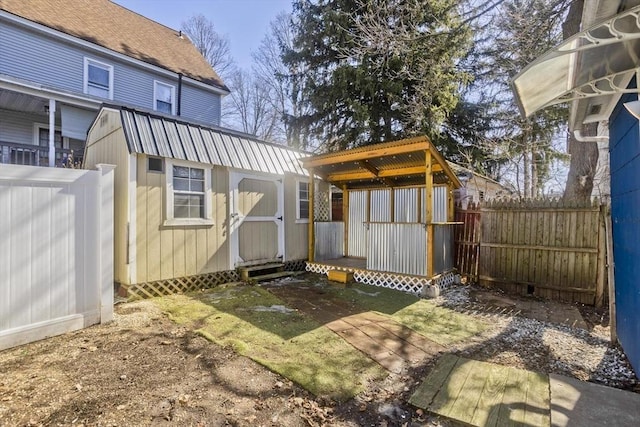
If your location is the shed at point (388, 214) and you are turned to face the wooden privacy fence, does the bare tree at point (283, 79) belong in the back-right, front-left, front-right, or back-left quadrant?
back-left

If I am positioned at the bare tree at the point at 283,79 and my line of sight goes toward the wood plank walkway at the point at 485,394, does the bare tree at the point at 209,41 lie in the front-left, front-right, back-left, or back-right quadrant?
back-right

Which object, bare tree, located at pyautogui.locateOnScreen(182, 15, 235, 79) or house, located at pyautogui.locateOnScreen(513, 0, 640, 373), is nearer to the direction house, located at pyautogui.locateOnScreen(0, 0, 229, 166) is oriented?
the house

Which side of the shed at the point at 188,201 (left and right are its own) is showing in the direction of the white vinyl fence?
right

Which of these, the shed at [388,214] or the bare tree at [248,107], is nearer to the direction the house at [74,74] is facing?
the shed

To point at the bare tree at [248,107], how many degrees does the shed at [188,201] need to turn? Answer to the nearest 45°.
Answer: approximately 135° to its left

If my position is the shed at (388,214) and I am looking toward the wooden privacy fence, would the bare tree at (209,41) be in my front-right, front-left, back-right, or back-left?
back-left

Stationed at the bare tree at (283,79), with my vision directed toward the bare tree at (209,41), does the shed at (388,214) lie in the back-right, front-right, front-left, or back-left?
back-left

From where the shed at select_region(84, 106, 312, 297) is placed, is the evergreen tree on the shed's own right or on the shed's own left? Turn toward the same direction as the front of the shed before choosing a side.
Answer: on the shed's own left

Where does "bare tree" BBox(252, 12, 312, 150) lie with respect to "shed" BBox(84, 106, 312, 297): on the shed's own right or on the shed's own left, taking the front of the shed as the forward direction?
on the shed's own left

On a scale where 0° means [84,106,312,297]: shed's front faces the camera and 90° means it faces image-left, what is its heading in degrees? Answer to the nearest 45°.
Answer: approximately 315°

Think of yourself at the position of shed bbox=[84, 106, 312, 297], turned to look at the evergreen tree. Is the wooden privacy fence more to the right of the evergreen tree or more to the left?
right

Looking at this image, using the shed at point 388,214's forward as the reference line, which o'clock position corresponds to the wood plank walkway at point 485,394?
The wood plank walkway is roughly at 10 o'clock from the shed.
